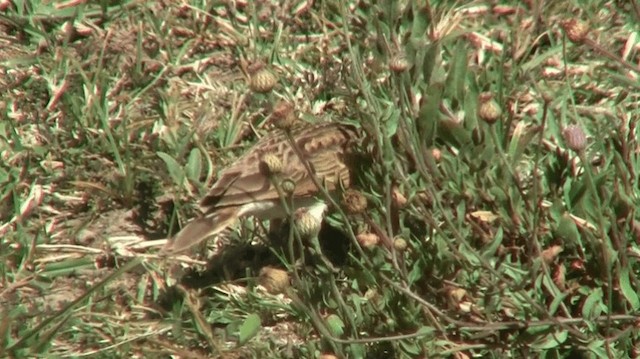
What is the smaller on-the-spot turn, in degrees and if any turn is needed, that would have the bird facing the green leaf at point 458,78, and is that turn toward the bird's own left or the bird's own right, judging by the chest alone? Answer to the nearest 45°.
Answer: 0° — it already faces it

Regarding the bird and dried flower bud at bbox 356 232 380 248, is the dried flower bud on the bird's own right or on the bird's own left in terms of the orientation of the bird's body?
on the bird's own right

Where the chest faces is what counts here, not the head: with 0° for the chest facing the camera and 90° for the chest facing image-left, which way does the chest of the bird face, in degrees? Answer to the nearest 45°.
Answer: approximately 270°

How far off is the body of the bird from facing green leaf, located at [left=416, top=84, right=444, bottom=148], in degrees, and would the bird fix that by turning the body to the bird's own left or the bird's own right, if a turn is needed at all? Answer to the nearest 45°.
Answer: approximately 45° to the bird's own right

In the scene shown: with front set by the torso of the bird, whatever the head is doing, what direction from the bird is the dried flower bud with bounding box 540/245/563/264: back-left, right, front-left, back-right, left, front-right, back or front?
front-right

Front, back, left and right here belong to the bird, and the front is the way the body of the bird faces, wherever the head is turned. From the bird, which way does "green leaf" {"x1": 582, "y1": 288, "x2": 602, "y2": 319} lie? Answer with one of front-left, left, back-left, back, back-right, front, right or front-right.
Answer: front-right

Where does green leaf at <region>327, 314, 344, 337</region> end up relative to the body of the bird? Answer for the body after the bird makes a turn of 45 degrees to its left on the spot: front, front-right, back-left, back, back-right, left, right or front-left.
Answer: back-right

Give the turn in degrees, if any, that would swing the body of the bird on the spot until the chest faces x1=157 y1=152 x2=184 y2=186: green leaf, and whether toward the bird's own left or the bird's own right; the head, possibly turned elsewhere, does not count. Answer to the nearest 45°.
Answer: approximately 135° to the bird's own left

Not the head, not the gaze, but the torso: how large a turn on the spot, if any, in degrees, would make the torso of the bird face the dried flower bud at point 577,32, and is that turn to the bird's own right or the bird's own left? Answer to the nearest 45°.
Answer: approximately 45° to the bird's own right
